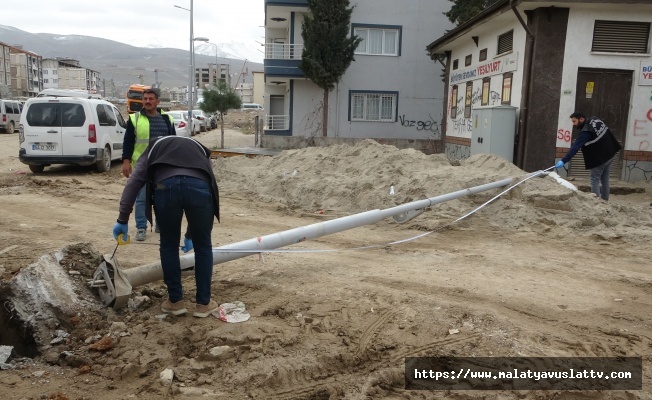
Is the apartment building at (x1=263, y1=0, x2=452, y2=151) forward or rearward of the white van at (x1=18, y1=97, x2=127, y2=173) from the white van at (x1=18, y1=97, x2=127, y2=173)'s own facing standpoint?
forward

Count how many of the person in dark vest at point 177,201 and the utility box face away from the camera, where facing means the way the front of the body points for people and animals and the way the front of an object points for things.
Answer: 1

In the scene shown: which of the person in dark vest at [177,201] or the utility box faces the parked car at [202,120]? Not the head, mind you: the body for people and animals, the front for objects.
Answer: the person in dark vest

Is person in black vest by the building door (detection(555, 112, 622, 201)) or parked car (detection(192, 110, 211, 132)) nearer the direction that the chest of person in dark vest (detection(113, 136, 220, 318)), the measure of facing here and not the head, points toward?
the parked car

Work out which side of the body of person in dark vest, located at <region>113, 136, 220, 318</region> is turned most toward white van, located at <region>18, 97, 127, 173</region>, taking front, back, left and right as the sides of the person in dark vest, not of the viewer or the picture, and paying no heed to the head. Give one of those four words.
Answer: front

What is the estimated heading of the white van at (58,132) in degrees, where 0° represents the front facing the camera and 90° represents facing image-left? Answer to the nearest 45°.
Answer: approximately 225°

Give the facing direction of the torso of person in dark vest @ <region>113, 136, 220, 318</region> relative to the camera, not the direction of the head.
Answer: away from the camera

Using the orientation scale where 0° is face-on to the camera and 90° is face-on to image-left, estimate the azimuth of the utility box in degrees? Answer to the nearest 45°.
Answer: approximately 45°

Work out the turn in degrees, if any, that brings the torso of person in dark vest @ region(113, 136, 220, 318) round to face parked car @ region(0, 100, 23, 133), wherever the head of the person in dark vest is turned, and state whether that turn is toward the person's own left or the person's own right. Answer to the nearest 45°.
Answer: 0° — they already face it

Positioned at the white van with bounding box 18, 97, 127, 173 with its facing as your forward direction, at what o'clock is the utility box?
The utility box is roughly at 2 o'clock from the white van.

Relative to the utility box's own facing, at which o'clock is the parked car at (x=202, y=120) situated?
The parked car is roughly at 3 o'clock from the utility box.
